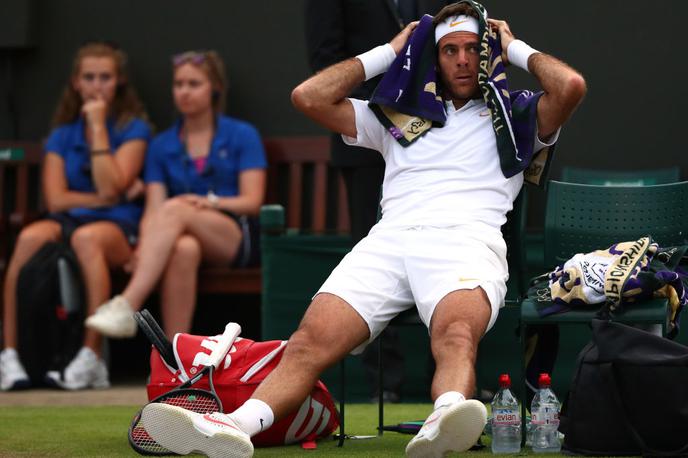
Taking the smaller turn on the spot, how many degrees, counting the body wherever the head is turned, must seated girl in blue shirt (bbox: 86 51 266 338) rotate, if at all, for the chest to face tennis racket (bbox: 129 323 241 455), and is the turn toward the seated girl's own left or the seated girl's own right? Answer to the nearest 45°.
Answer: approximately 45° to the seated girl's own left

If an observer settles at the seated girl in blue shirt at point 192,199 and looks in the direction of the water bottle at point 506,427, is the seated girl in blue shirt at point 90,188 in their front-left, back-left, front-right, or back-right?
back-right

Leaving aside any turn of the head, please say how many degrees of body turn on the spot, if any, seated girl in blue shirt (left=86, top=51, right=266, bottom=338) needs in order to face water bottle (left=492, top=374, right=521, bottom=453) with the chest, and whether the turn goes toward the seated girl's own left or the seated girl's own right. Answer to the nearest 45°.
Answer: approximately 45° to the seated girl's own left

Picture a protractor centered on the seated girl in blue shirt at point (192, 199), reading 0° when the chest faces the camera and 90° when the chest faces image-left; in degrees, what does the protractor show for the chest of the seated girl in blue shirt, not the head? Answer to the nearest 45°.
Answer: approximately 45°

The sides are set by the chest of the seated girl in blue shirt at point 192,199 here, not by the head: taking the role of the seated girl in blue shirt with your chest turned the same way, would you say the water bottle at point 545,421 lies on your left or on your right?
on your left

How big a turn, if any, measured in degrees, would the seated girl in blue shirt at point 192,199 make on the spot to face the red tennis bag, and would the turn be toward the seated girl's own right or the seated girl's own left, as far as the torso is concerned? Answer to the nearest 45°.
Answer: approximately 45° to the seated girl's own left

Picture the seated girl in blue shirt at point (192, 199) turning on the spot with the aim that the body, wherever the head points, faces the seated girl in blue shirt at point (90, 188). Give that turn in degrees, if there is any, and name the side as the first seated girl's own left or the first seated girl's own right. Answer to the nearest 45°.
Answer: approximately 90° to the first seated girl's own right
